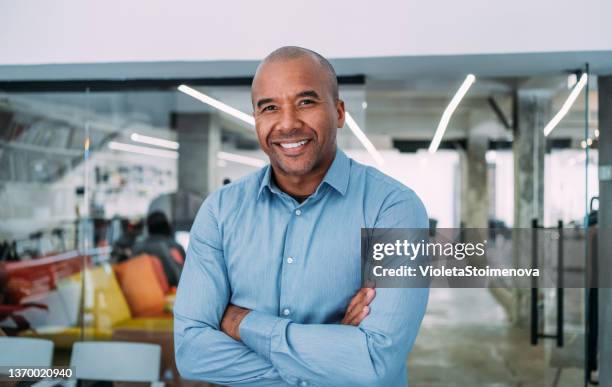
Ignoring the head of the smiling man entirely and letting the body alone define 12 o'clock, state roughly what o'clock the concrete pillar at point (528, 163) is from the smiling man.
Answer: The concrete pillar is roughly at 7 o'clock from the smiling man.

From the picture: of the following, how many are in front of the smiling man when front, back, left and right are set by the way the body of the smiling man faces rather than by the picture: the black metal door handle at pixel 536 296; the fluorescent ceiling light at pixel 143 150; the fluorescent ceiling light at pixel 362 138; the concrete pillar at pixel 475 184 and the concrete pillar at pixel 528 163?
0

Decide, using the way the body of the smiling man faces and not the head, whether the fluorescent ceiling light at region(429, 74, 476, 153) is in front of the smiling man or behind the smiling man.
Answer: behind

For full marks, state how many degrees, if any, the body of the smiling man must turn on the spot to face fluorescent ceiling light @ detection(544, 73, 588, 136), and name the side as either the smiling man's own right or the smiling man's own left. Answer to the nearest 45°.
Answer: approximately 135° to the smiling man's own left

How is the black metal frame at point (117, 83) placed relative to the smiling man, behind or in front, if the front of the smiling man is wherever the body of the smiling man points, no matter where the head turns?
behind

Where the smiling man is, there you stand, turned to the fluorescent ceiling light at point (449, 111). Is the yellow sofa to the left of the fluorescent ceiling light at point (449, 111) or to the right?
left

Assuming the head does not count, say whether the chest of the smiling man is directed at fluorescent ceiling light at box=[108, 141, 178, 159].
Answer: no

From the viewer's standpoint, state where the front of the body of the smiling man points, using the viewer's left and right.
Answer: facing the viewer

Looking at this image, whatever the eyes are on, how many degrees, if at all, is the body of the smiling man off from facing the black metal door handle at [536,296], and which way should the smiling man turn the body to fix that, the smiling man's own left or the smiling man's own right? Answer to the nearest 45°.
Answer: approximately 135° to the smiling man's own left

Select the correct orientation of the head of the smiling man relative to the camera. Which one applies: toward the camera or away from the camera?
toward the camera

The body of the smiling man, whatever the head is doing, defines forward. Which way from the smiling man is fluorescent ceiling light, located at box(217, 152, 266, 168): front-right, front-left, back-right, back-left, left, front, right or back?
back

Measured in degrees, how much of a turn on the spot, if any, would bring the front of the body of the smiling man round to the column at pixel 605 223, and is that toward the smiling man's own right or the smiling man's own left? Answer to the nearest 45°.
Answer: approximately 135° to the smiling man's own left

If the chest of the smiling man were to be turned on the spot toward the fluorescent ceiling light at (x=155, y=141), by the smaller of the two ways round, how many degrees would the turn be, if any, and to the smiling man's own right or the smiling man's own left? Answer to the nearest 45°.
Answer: approximately 180°

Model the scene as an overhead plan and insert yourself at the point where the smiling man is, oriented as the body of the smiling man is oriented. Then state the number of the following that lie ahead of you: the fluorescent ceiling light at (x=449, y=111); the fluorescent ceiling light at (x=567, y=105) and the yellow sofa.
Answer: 0
